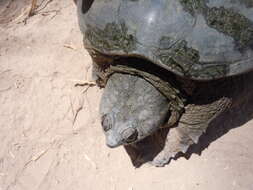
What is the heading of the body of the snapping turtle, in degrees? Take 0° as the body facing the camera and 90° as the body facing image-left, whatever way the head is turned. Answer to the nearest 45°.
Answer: approximately 45°
